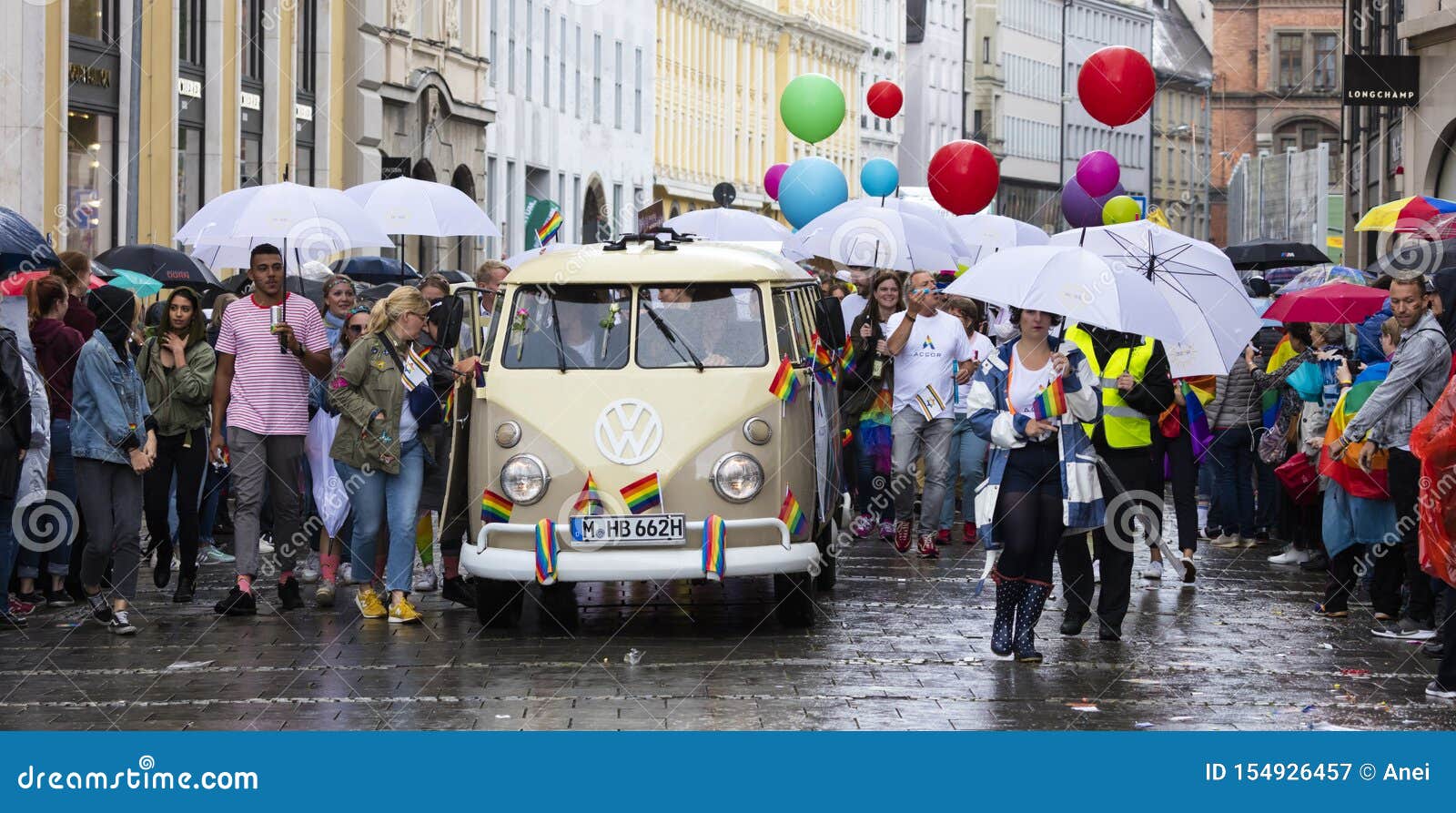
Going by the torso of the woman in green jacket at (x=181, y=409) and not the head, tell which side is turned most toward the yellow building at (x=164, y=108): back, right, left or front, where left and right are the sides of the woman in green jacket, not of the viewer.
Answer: back

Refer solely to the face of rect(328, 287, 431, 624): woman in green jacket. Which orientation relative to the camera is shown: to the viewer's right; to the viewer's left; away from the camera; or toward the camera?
to the viewer's right

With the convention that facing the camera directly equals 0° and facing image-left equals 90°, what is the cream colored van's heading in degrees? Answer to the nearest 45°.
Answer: approximately 0°

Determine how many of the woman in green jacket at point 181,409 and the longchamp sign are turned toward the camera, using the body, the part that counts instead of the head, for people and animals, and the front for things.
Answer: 2

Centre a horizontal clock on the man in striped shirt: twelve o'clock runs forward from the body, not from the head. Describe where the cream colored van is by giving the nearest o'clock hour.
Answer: The cream colored van is roughly at 8 o'clock from the man in striped shirt.
